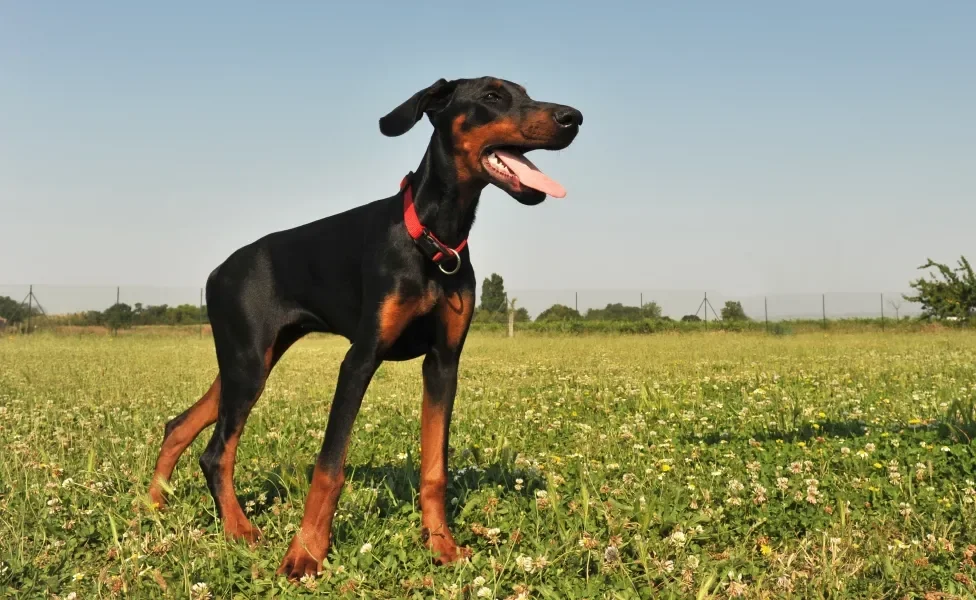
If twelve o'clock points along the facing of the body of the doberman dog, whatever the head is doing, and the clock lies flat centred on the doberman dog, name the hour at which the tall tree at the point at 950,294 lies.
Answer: The tall tree is roughly at 9 o'clock from the doberman dog.

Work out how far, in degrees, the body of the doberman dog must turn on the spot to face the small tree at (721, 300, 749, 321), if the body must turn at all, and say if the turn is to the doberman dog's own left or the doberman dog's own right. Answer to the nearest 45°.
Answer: approximately 90° to the doberman dog's own left

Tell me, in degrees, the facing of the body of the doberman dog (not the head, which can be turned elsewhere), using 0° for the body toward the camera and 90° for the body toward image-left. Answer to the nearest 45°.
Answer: approximately 315°
